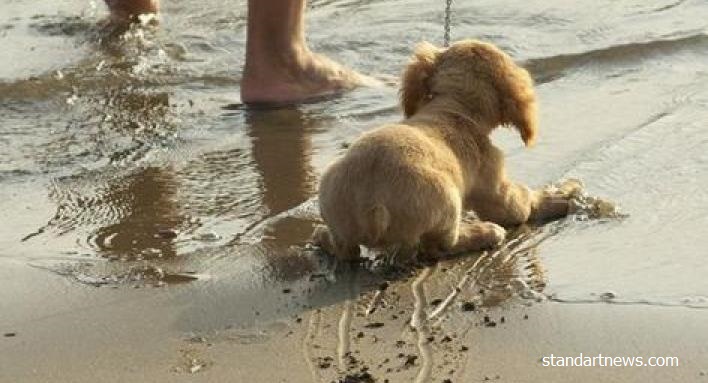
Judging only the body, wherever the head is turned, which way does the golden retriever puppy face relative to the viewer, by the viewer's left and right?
facing away from the viewer and to the right of the viewer
